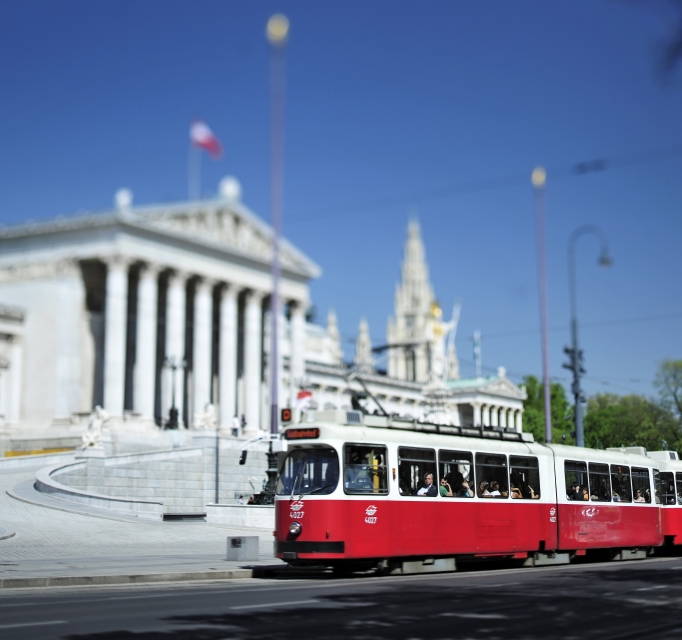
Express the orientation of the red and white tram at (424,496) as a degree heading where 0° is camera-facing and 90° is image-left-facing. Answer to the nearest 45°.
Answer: approximately 45°

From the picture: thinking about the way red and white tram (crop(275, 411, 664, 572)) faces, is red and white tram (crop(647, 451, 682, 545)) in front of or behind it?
behind

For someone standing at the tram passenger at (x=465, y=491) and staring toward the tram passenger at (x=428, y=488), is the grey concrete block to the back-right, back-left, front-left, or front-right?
front-right
